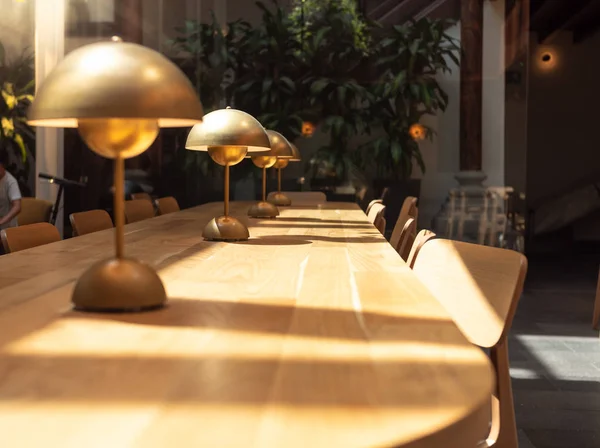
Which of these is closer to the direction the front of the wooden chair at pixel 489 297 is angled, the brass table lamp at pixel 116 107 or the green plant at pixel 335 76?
the brass table lamp

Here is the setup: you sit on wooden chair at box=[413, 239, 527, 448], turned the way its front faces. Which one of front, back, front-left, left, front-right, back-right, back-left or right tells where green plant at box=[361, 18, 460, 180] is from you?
back-right

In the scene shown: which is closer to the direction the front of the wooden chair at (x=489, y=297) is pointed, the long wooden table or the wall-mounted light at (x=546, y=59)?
the long wooden table

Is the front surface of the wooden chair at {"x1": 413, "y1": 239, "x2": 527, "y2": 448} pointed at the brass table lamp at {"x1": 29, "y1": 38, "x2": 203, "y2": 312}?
yes

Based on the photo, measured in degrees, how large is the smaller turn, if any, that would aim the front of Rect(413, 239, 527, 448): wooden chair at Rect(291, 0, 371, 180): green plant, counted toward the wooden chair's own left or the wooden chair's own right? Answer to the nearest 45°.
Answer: approximately 135° to the wooden chair's own right

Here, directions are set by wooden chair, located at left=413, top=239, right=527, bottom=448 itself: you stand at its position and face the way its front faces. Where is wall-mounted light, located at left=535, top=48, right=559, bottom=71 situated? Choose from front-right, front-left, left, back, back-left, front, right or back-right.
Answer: back-right

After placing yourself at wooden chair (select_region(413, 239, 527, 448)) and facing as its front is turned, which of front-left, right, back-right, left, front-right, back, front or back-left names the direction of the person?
right

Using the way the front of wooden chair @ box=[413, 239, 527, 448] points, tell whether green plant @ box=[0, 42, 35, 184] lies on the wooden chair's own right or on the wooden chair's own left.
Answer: on the wooden chair's own right

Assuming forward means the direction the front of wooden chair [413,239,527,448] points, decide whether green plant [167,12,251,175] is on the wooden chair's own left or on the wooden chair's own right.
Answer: on the wooden chair's own right

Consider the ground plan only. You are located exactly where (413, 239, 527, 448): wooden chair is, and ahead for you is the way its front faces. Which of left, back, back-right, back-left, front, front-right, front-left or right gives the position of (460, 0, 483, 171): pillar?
back-right

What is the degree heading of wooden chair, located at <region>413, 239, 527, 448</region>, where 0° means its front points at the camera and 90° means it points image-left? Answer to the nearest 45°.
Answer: approximately 45°

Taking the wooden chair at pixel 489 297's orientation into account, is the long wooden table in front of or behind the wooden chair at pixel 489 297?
in front

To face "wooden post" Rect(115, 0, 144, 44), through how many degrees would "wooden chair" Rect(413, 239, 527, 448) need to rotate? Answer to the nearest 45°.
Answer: approximately 90° to its right

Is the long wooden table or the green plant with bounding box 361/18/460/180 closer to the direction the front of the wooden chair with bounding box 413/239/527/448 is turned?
the long wooden table
